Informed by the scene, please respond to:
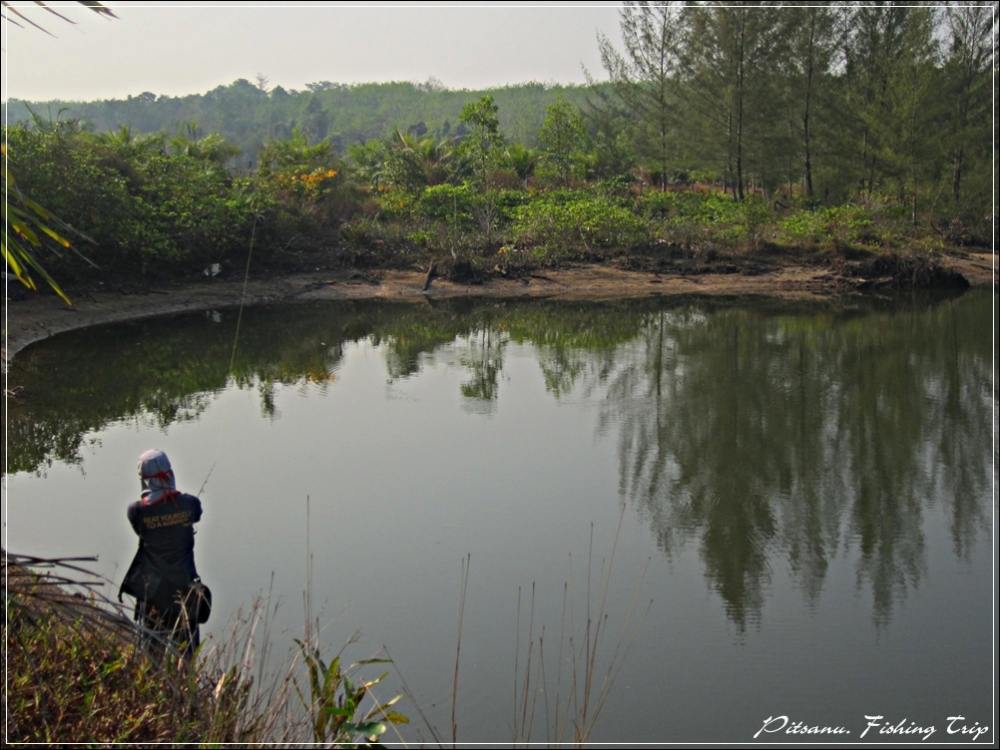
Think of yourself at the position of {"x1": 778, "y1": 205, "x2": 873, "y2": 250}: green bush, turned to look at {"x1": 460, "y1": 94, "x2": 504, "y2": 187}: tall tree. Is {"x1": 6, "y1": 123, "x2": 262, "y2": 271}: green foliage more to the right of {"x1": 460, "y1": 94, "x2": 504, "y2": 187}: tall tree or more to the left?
left

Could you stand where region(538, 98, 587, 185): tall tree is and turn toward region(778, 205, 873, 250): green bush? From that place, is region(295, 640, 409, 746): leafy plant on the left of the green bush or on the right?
right

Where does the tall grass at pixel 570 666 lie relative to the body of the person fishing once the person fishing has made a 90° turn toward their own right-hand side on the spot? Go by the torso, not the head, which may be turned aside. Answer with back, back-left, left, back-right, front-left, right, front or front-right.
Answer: front

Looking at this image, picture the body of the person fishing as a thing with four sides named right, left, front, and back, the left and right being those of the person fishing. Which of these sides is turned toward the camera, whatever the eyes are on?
back

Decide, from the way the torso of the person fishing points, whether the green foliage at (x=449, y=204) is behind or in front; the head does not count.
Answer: in front

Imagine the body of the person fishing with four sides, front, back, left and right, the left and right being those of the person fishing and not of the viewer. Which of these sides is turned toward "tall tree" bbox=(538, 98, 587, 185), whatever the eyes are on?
front

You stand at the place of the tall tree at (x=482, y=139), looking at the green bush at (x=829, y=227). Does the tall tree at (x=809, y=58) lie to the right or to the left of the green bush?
left

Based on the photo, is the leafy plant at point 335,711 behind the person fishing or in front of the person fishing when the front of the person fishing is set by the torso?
behind

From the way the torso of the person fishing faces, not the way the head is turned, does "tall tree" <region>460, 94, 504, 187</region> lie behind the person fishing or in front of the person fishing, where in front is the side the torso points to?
in front

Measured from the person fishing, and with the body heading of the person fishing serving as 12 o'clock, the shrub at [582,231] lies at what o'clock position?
The shrub is roughly at 1 o'clock from the person fishing.

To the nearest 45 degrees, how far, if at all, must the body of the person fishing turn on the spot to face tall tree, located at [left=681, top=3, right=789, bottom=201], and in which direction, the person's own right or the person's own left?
approximately 45° to the person's own right

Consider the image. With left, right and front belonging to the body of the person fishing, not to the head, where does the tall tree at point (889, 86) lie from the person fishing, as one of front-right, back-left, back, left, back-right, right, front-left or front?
front-right

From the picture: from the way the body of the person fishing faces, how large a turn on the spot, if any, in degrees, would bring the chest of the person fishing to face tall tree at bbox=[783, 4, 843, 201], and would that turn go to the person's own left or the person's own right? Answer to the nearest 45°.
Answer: approximately 45° to the person's own right
